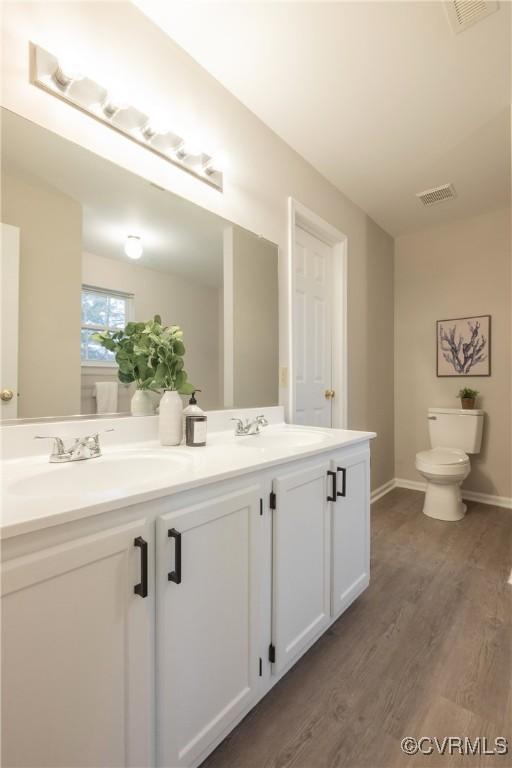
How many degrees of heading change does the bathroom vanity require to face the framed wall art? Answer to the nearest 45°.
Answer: approximately 90° to its left

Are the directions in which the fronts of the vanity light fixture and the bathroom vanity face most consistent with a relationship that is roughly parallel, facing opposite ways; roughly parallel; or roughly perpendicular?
roughly parallel

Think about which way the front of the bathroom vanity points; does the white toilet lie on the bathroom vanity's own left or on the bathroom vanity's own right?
on the bathroom vanity's own left

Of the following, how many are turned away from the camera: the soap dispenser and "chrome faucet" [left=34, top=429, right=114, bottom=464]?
0

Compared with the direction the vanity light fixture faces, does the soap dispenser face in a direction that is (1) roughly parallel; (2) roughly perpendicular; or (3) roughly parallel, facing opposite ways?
roughly parallel

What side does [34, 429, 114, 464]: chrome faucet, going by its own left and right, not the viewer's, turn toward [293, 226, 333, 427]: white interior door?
left

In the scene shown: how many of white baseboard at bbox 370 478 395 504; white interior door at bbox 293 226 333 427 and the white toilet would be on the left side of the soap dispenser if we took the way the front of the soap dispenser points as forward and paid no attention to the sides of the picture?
3

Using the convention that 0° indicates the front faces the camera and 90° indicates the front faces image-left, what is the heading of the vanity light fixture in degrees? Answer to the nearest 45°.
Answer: approximately 315°

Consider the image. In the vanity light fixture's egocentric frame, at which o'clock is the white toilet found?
The white toilet is roughly at 10 o'clock from the vanity light fixture.

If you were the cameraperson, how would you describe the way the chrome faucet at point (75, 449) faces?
facing the viewer and to the right of the viewer

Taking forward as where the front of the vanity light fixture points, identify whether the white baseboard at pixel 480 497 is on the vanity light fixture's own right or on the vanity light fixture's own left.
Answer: on the vanity light fixture's own left

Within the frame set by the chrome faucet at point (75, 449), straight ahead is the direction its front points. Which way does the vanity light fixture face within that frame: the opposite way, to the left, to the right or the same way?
the same way
